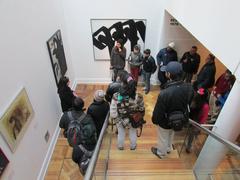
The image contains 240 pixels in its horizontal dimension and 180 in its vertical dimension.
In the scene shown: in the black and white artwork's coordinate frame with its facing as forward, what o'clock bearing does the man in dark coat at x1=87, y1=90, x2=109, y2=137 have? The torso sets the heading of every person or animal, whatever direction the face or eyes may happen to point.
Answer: The man in dark coat is roughly at 12 o'clock from the black and white artwork.

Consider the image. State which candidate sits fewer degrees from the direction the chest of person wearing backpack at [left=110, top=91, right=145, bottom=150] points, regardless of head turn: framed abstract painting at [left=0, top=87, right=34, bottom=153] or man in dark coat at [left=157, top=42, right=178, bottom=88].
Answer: the man in dark coat

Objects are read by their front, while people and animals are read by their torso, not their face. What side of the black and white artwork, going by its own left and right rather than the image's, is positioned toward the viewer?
front

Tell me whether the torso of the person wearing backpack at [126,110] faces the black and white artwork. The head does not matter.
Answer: yes

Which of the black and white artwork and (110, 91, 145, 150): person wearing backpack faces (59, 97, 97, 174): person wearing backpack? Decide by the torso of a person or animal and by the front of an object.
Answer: the black and white artwork

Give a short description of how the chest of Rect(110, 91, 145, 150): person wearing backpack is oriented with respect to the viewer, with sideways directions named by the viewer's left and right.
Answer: facing away from the viewer

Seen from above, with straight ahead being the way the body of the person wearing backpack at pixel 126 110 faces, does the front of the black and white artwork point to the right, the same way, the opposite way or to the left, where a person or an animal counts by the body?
the opposite way

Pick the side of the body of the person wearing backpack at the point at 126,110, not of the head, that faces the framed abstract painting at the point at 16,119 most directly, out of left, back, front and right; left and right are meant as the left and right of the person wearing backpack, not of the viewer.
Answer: left

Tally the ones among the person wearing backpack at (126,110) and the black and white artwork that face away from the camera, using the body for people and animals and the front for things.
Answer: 1
